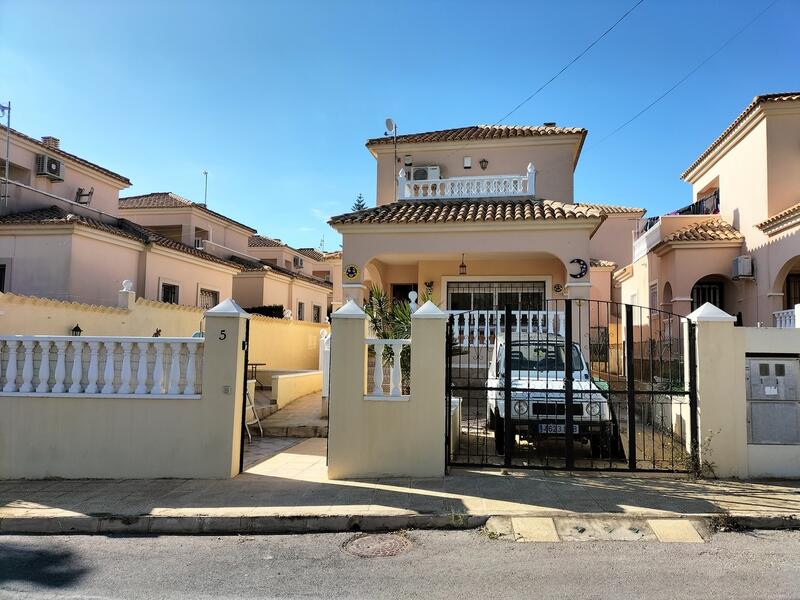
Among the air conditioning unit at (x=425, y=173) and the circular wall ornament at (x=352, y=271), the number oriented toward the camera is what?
2

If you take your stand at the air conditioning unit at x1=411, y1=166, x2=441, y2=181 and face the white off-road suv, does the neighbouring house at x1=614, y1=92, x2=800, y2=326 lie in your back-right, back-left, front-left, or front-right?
front-left

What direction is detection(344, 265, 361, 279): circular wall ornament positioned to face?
toward the camera

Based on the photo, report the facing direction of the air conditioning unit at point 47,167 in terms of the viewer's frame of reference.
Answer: facing the viewer and to the right of the viewer

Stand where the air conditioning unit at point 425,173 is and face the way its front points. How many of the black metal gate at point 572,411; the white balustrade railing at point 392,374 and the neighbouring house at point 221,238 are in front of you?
2

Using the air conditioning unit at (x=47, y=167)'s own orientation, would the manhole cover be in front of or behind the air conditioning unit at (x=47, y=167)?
in front

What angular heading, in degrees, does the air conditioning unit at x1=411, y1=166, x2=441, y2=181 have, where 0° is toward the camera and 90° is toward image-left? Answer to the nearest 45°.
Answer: approximately 0°

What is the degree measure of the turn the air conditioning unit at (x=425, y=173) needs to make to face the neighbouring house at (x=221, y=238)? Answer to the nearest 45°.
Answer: approximately 135° to its right

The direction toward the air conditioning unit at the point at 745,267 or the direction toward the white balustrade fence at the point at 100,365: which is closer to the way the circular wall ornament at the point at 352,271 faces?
the white balustrade fence

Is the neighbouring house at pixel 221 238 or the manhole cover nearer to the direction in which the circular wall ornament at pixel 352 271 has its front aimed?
the manhole cover

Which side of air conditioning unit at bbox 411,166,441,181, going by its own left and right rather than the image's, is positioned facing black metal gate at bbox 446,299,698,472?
front

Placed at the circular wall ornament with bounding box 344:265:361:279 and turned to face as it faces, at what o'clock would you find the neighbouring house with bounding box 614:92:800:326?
The neighbouring house is roughly at 9 o'clock from the circular wall ornament.
